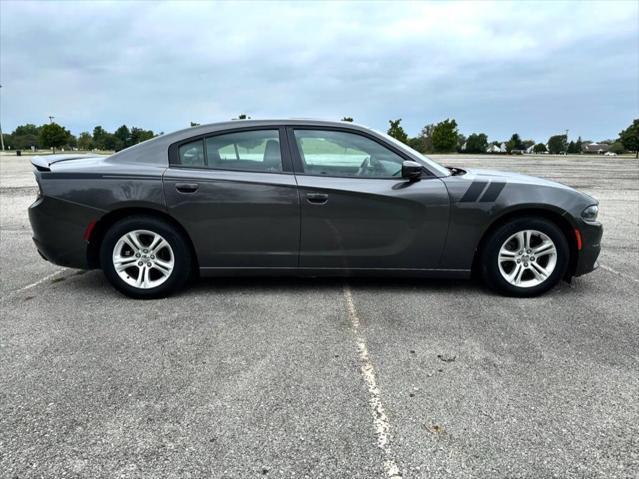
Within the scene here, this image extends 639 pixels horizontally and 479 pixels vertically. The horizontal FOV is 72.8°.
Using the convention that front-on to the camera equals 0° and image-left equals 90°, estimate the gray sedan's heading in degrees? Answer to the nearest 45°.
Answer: approximately 270°
